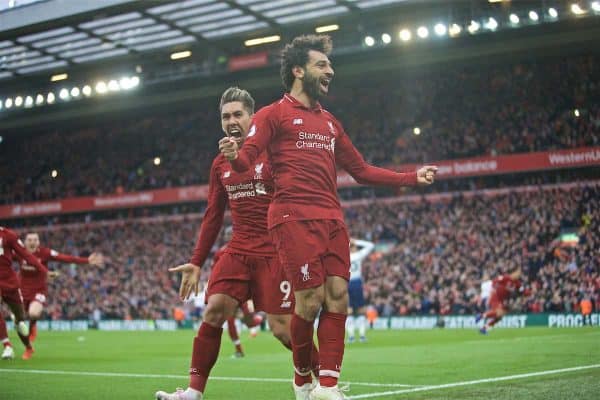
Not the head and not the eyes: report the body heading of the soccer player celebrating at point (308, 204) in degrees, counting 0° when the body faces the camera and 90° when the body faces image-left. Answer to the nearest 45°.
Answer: approximately 315°

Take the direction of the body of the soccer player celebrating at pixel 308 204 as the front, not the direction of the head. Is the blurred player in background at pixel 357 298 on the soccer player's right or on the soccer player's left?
on the soccer player's left

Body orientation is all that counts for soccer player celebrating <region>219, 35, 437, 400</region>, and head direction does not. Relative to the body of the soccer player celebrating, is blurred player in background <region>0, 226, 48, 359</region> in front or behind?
behind

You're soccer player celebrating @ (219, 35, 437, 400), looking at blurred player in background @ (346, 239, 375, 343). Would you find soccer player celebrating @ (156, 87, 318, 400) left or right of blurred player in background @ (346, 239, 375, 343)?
left

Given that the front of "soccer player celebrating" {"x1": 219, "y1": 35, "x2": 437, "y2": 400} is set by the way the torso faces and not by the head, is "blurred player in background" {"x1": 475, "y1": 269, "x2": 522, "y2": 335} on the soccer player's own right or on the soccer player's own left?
on the soccer player's own left

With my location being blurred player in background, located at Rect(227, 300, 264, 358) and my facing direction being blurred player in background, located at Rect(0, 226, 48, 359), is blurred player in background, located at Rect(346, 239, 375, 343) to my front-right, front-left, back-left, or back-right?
back-right
